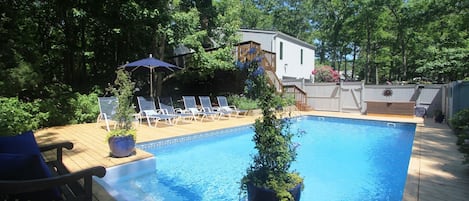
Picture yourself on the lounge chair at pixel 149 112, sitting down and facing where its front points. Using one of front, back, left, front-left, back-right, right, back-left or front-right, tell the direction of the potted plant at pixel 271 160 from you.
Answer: front-right

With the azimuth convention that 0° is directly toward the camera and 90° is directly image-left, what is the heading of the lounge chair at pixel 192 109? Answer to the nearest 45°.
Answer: approximately 315°

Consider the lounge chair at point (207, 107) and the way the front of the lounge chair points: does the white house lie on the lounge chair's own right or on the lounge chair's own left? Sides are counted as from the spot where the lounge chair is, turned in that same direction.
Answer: on the lounge chair's own left

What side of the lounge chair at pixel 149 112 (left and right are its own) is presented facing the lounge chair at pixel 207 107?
left

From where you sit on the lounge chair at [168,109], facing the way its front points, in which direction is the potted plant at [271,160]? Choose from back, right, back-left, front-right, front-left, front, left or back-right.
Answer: front-right

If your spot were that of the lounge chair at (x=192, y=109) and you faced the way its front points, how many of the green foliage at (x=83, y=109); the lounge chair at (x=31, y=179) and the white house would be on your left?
1

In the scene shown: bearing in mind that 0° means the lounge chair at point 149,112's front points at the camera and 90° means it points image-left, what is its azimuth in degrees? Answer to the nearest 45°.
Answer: approximately 315°

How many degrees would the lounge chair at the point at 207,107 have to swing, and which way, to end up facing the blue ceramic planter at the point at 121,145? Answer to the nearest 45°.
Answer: approximately 45° to its right

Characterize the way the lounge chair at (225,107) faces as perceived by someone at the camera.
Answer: facing the viewer and to the right of the viewer

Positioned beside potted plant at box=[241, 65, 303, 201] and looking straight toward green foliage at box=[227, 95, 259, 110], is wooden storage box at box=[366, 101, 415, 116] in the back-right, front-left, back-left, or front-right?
front-right

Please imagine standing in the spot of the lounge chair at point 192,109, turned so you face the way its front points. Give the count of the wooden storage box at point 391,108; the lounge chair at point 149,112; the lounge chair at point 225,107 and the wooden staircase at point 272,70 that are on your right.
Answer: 1

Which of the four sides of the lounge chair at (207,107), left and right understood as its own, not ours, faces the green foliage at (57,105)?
right

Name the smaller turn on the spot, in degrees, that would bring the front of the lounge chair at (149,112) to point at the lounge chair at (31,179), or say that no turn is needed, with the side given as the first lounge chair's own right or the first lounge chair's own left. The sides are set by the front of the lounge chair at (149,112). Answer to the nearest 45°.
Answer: approximately 45° to the first lounge chair's own right

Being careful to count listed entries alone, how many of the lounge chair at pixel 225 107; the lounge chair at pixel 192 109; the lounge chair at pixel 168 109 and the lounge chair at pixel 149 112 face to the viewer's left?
0

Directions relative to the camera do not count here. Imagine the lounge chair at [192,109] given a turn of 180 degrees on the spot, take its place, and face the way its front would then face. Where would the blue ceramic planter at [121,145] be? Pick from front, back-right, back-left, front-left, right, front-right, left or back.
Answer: back-left

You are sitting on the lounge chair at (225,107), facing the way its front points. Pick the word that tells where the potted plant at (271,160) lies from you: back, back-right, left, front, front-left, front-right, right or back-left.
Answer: front-right
